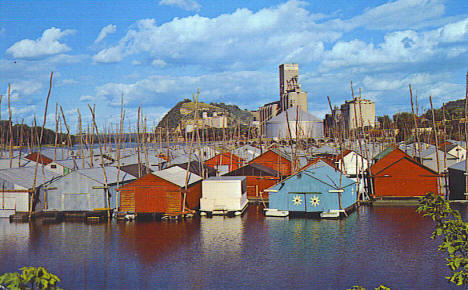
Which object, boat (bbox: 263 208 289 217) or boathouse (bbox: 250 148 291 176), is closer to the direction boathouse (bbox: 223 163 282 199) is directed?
the boat

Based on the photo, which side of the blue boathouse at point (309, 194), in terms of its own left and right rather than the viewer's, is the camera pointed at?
front

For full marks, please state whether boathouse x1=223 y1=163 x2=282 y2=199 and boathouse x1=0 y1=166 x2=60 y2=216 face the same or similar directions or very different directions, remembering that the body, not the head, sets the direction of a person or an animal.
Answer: same or similar directions

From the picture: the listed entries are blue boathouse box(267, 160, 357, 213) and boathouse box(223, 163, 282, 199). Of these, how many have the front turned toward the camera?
2

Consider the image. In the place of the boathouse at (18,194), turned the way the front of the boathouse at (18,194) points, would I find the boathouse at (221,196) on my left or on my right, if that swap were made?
on my left

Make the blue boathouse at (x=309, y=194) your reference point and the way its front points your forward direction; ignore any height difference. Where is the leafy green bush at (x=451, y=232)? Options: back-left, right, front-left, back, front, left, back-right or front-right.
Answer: front

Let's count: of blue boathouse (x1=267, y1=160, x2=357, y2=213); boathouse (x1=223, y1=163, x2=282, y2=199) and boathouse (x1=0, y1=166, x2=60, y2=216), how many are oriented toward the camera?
3

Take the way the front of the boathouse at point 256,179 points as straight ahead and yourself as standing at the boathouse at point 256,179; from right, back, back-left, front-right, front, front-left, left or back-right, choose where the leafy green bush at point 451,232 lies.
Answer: front

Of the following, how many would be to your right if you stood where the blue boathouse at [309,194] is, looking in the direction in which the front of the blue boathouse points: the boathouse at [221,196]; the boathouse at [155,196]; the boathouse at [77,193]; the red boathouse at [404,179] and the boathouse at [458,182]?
3

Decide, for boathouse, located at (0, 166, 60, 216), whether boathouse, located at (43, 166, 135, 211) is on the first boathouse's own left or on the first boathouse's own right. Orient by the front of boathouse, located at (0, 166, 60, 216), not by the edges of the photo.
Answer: on the first boathouse's own left

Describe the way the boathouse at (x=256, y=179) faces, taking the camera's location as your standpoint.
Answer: facing the viewer

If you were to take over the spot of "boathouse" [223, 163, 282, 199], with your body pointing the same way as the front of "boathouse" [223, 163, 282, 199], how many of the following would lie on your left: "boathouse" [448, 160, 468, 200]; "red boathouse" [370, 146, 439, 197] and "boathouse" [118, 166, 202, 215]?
2

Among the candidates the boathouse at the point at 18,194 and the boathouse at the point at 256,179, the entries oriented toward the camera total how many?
2

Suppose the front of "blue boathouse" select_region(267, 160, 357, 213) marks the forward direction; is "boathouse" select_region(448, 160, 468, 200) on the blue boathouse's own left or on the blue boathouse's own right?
on the blue boathouse's own left

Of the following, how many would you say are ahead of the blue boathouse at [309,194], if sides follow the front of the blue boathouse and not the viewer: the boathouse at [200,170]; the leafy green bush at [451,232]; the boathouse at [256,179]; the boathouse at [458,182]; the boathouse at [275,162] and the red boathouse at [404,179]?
1

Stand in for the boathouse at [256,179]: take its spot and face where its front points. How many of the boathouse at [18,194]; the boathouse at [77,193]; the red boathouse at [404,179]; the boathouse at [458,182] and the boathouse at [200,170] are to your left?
2
